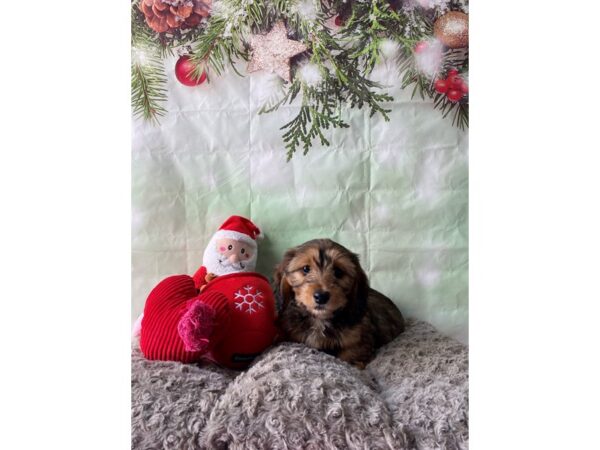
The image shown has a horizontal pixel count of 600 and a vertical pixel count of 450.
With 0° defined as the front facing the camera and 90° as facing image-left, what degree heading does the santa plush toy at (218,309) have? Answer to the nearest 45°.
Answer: approximately 0°
